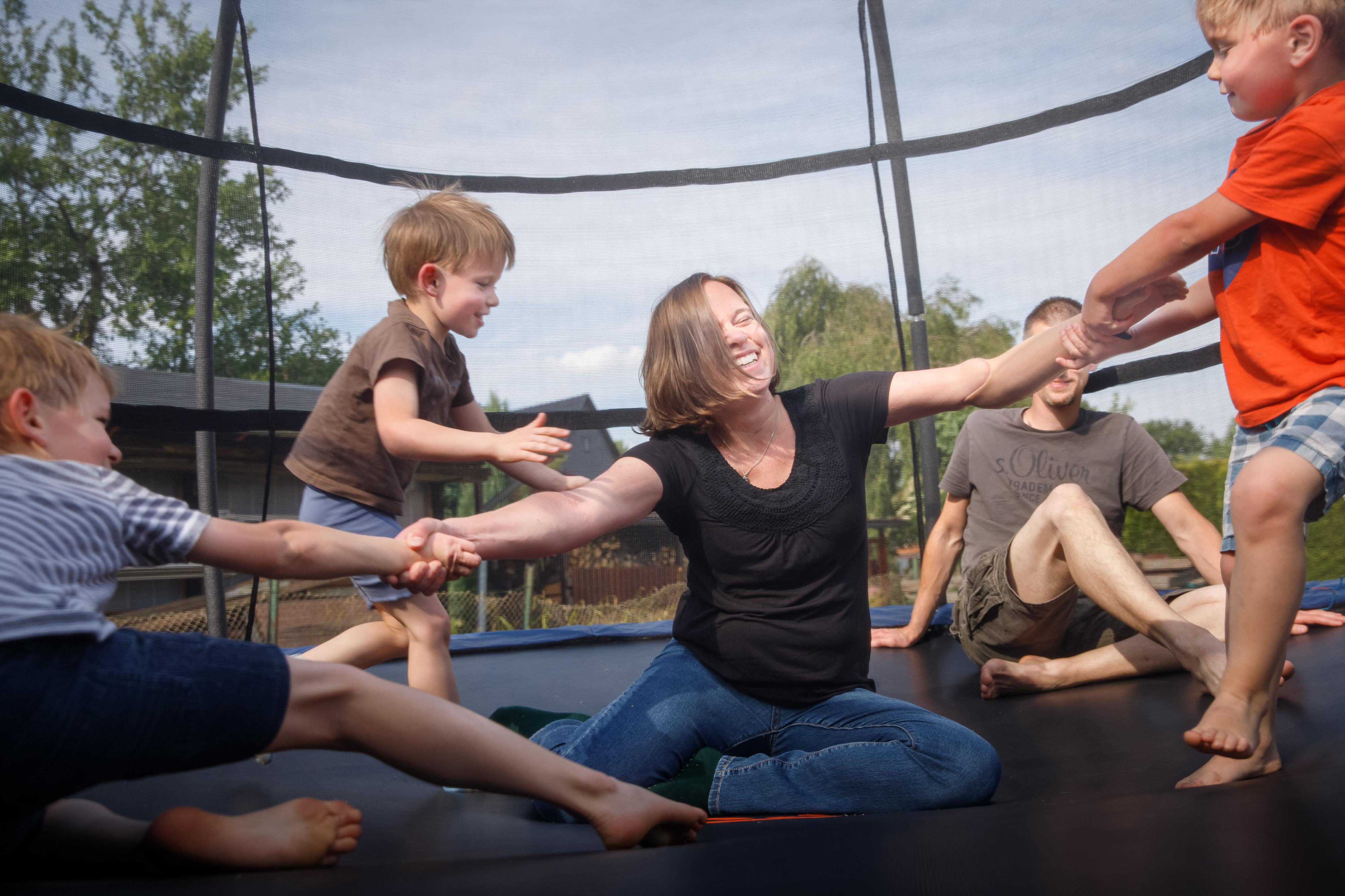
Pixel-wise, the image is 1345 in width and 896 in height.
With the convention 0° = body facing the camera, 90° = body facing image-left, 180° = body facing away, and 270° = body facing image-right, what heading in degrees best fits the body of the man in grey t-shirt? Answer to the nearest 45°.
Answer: approximately 0°

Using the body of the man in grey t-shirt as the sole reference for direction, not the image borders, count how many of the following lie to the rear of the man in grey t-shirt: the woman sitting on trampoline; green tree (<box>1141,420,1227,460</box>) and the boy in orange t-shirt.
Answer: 1

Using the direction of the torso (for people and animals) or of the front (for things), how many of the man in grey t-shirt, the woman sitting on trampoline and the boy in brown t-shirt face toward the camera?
2

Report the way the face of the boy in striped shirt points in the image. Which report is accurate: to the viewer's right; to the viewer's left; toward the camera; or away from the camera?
to the viewer's right

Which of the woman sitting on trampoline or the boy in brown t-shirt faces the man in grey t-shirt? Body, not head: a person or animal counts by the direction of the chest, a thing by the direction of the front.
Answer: the boy in brown t-shirt

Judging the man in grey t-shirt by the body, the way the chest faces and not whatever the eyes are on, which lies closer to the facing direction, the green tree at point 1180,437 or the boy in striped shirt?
the boy in striped shirt

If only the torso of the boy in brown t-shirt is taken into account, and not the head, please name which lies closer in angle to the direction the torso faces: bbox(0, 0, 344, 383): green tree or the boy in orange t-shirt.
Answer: the boy in orange t-shirt

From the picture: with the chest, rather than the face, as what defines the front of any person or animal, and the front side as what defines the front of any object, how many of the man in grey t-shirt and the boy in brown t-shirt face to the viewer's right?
1

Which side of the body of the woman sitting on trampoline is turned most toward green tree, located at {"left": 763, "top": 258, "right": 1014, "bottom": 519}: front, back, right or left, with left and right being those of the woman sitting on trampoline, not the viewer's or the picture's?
back

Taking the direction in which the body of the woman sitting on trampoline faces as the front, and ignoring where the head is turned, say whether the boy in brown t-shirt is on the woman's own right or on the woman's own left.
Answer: on the woman's own right

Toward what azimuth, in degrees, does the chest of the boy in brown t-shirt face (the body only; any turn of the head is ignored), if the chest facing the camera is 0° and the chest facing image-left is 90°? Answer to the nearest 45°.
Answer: approximately 270°

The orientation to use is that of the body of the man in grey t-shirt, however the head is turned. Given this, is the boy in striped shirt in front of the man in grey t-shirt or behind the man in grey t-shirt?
in front

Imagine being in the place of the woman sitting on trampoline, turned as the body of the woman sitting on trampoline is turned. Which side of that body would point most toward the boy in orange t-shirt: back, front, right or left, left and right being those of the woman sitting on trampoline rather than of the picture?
left
